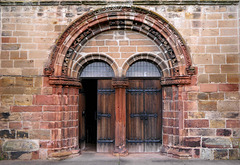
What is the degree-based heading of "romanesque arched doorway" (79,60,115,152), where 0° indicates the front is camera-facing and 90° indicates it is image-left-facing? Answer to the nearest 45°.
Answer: approximately 0°
